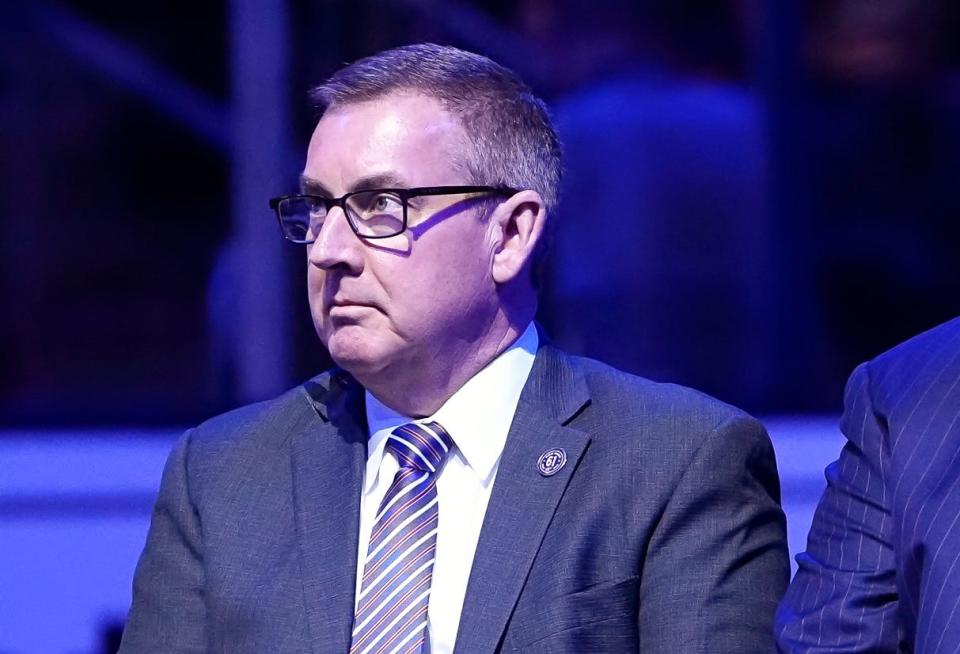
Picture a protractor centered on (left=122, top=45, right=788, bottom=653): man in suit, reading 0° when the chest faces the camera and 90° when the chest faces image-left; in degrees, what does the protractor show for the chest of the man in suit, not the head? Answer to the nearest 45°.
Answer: approximately 45°
